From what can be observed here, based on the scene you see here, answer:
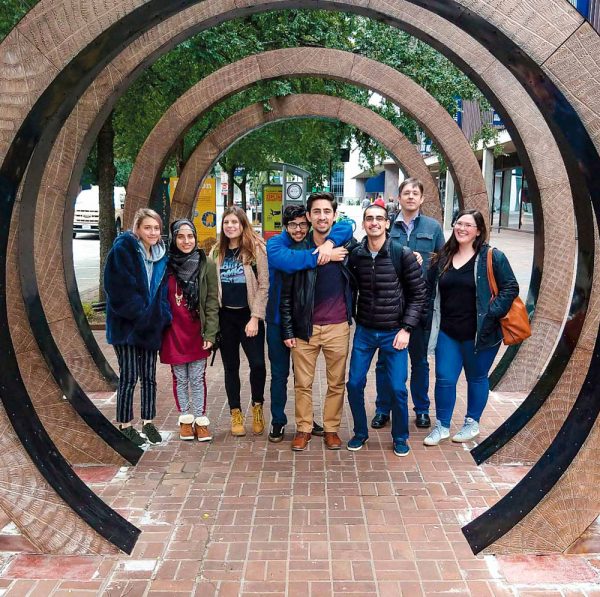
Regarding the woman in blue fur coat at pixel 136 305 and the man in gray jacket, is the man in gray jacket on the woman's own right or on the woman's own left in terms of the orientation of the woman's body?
on the woman's own left

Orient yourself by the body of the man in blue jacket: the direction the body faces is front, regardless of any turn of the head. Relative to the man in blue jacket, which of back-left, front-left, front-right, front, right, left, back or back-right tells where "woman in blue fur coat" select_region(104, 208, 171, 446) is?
back-right

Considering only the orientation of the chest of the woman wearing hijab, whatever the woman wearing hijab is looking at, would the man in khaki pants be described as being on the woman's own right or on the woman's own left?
on the woman's own left

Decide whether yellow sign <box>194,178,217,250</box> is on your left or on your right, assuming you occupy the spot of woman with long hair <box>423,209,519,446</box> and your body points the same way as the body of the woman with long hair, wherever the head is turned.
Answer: on your right

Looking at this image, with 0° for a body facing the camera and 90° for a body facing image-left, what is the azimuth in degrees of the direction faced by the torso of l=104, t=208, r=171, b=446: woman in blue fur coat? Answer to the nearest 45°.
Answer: approximately 315°

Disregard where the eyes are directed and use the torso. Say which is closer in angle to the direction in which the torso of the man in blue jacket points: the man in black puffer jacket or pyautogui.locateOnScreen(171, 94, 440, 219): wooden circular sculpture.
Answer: the man in black puffer jacket

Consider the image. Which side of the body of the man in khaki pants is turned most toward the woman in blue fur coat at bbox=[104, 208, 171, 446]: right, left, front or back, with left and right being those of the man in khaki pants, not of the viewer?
right

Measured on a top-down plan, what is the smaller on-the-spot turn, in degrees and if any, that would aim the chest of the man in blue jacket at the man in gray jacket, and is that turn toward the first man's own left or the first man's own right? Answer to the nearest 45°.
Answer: approximately 90° to the first man's own left

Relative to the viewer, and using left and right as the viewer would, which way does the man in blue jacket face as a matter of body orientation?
facing the viewer and to the right of the viewer
